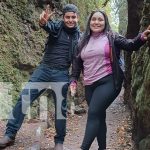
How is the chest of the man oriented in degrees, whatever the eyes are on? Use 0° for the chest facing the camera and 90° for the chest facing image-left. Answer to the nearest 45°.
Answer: approximately 0°

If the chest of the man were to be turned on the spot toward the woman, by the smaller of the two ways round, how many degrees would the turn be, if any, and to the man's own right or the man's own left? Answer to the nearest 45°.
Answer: approximately 45° to the man's own left
